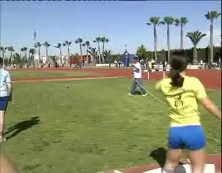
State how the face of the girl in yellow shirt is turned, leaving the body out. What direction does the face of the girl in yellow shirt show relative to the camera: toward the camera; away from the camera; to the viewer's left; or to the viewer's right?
away from the camera
